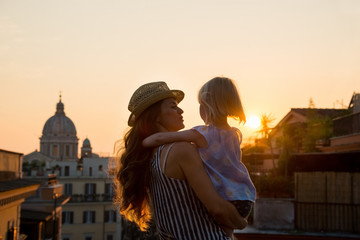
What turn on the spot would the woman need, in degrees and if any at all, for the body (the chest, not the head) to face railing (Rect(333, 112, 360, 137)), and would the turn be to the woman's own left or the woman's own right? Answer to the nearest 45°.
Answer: approximately 45° to the woman's own left

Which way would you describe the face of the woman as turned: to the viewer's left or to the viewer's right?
to the viewer's right

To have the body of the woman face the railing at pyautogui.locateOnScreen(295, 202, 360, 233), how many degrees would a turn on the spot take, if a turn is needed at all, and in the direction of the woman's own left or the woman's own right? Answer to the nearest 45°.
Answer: approximately 45° to the woman's own left

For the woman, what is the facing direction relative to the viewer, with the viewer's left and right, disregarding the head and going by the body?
facing away from the viewer and to the right of the viewer
